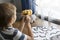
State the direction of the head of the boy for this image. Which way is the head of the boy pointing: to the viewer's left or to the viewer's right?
to the viewer's right

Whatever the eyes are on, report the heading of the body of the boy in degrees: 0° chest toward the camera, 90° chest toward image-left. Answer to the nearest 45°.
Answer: approximately 225°
